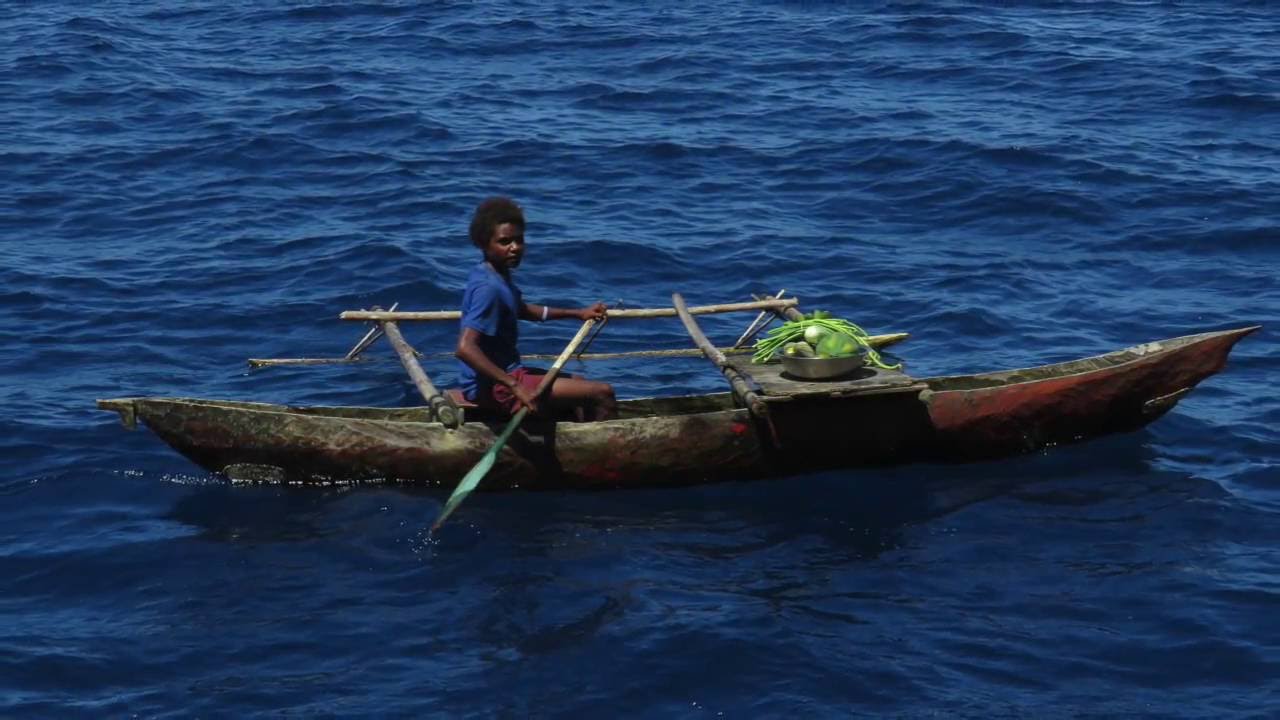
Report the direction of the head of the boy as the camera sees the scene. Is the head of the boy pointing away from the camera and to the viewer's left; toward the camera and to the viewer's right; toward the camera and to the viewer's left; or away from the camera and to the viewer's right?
toward the camera and to the viewer's right

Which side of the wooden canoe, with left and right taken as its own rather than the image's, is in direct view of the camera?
right

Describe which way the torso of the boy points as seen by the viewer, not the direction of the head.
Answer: to the viewer's right

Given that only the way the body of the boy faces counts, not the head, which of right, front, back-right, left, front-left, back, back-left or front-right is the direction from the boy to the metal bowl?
front
